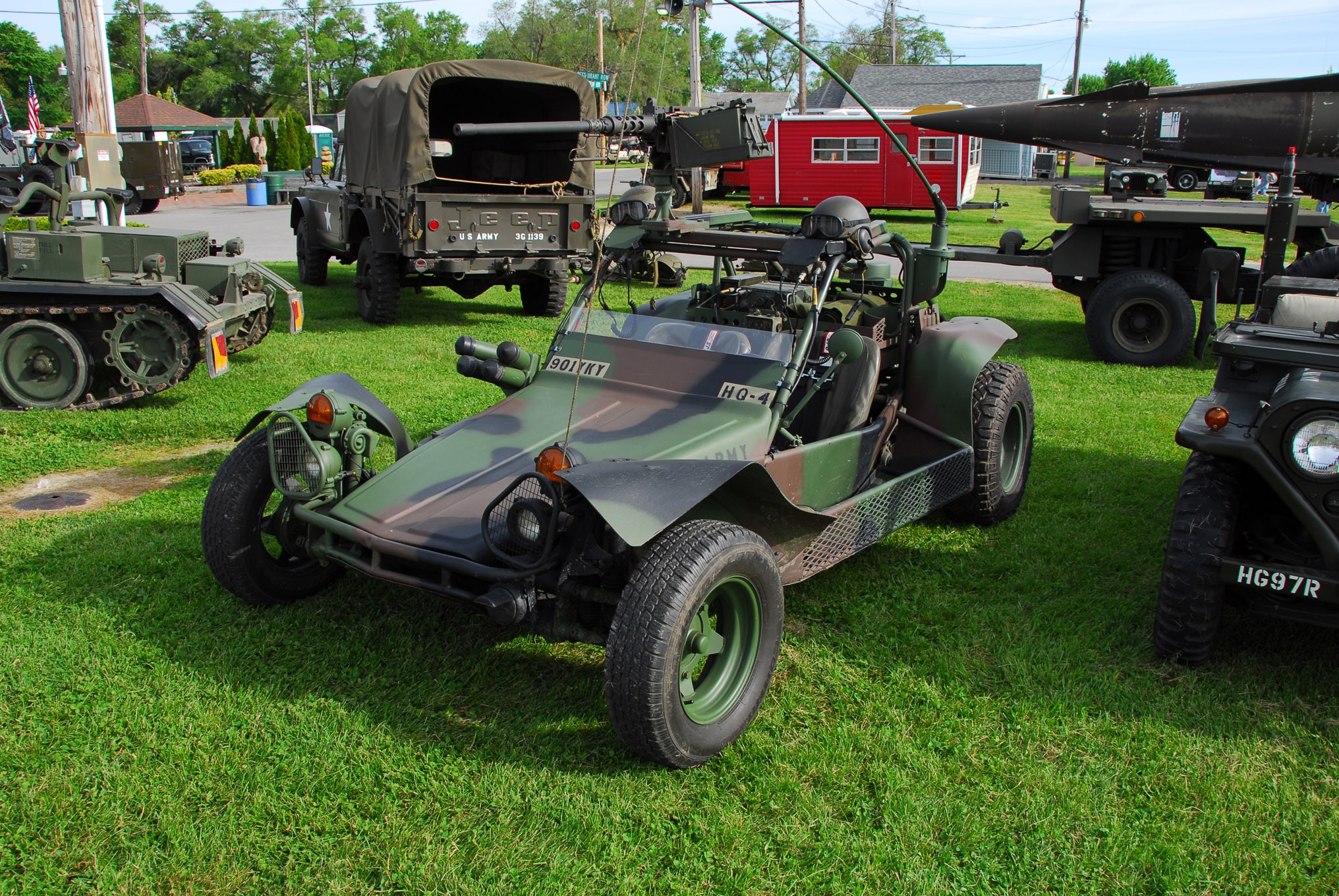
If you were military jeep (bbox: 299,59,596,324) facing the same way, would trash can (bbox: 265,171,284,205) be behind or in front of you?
in front

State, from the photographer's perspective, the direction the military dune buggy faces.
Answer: facing the viewer and to the left of the viewer

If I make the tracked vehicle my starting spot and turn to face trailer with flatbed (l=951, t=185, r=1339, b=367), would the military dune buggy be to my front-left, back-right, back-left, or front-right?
front-right

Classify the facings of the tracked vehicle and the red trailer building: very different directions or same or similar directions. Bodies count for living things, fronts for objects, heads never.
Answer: same or similar directions

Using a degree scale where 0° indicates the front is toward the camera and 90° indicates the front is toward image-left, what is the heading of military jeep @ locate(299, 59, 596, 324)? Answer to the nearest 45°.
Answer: approximately 135°

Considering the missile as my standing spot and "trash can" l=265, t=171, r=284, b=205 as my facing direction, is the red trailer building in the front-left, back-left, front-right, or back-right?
front-right

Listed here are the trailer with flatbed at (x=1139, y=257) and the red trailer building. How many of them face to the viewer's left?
1

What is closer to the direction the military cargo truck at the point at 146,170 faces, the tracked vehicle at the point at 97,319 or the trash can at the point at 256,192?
the trash can

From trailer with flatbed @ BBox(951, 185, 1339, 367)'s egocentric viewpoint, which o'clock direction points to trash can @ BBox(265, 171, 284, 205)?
The trash can is roughly at 1 o'clock from the trailer with flatbed.

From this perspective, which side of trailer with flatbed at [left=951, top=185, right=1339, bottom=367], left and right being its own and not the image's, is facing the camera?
left
